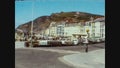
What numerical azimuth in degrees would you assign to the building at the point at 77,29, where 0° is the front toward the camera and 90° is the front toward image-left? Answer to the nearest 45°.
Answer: approximately 45°
